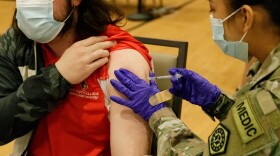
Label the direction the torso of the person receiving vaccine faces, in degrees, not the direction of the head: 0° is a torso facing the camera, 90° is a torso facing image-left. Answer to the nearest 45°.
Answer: approximately 45°
